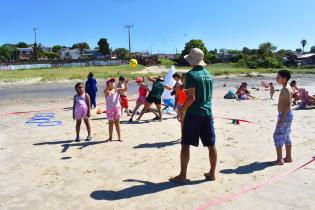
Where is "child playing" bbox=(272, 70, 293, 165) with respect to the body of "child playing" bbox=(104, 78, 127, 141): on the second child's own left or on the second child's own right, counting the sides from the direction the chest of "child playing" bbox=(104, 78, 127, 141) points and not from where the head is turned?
on the second child's own left

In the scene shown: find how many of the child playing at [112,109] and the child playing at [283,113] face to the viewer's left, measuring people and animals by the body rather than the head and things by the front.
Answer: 1

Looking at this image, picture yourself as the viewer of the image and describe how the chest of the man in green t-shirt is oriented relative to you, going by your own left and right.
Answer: facing away from the viewer and to the left of the viewer

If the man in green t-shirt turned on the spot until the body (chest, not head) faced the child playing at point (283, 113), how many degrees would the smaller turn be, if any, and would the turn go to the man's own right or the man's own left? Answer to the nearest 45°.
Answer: approximately 90° to the man's own right

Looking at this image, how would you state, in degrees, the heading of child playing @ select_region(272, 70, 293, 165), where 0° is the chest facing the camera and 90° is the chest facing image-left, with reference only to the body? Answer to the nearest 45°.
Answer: approximately 90°

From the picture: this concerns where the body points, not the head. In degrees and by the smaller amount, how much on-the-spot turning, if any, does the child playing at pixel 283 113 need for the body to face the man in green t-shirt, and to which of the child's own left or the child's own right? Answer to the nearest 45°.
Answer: approximately 45° to the child's own left

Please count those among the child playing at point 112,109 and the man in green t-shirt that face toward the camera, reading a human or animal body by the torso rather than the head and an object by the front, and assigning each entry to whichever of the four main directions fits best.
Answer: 1

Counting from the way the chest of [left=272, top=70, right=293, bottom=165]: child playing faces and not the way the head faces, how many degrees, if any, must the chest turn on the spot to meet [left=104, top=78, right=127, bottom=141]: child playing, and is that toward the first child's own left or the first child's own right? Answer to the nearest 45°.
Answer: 0° — they already face them
